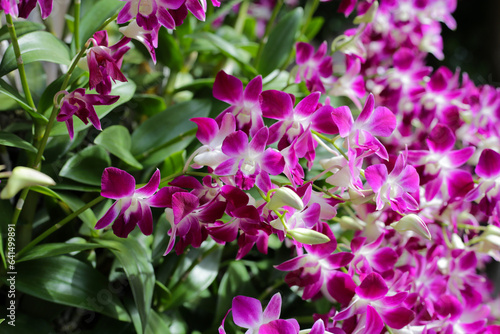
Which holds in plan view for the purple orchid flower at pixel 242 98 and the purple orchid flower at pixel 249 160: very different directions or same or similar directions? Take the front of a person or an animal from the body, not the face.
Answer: same or similar directions

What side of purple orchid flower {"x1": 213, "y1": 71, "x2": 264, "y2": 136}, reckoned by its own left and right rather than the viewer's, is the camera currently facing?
front

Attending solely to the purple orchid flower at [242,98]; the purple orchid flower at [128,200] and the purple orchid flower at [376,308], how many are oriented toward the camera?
3

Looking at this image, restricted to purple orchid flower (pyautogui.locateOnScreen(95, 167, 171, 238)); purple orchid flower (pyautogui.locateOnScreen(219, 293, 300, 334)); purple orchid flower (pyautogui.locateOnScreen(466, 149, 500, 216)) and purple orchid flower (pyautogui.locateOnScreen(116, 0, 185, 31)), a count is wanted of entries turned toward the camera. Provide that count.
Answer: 4

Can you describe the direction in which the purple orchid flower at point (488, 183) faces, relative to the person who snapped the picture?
facing the viewer

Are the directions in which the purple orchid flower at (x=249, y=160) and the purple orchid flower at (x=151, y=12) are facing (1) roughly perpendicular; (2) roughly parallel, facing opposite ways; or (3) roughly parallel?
roughly parallel

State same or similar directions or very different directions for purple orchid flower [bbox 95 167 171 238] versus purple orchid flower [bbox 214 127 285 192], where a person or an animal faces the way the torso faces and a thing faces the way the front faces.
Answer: same or similar directions

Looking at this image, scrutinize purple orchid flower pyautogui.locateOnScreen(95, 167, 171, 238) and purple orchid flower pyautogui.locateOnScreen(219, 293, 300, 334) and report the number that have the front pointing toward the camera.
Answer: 2

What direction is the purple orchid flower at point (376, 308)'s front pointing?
toward the camera

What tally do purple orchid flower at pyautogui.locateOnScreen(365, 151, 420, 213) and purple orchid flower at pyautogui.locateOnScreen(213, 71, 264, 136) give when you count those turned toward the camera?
2
